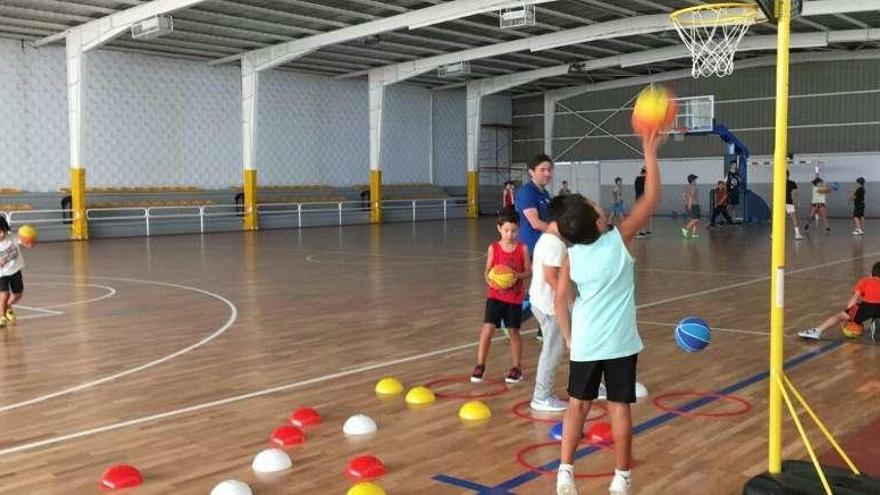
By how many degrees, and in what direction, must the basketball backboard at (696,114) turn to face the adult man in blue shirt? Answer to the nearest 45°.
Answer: approximately 45° to its left

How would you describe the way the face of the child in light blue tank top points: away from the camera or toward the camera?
away from the camera

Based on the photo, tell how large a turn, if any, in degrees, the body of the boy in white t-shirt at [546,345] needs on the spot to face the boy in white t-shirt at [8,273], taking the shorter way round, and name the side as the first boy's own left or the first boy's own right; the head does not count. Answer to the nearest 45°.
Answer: approximately 135° to the first boy's own left

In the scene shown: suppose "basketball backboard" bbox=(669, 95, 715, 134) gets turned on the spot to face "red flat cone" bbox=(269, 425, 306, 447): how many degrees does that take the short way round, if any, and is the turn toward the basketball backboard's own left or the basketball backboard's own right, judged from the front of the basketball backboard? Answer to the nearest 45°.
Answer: approximately 45° to the basketball backboard's own left

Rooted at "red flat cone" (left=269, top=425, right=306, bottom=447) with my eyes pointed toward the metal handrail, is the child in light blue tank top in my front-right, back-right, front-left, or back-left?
back-right

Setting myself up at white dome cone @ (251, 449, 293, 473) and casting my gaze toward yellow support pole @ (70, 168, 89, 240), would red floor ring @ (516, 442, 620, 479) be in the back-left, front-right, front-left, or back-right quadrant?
back-right
